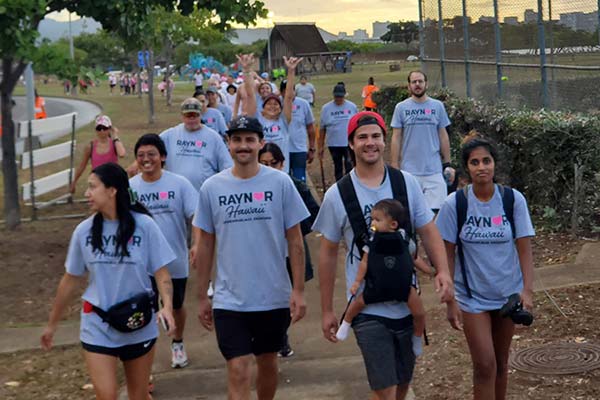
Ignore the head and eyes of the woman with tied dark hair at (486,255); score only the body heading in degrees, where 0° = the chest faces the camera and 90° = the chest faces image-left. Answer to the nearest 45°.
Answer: approximately 0°

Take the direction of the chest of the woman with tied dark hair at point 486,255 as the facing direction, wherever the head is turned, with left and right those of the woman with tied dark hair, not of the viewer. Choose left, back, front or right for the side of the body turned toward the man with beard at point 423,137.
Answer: back

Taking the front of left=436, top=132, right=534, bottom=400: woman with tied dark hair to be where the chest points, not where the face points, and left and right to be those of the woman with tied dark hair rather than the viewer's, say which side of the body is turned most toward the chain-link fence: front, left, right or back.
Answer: back

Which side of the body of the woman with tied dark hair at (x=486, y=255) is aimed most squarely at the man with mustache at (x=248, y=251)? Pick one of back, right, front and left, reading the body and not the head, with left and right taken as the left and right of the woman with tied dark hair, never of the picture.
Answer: right

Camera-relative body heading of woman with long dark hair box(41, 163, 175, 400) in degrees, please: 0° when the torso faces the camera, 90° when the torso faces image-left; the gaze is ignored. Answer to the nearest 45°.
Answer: approximately 0°
